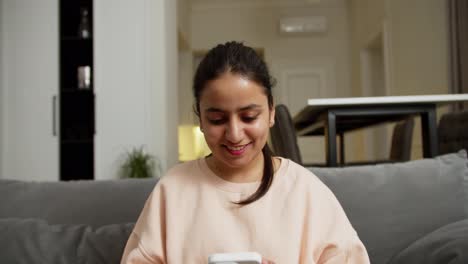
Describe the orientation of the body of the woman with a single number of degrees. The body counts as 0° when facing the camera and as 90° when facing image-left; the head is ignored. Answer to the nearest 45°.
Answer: approximately 0°

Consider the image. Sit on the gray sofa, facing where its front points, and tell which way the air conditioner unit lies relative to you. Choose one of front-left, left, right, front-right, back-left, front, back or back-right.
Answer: back

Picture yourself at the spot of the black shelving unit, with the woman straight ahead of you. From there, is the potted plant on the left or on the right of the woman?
left

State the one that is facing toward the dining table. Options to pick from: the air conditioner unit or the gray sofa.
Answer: the air conditioner unit

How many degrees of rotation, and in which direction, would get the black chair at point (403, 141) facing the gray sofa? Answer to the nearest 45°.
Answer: approximately 90° to its left

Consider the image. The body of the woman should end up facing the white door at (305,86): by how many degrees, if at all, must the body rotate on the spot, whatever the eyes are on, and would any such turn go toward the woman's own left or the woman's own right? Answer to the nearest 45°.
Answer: approximately 180°
